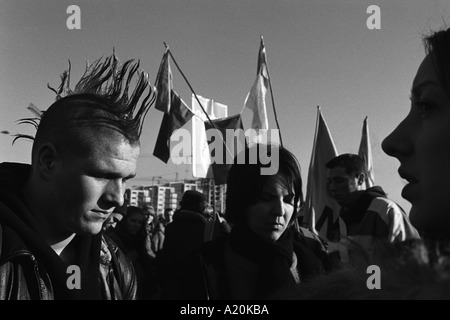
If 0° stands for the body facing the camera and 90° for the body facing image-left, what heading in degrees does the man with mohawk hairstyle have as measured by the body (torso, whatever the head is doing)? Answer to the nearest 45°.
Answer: approximately 315°

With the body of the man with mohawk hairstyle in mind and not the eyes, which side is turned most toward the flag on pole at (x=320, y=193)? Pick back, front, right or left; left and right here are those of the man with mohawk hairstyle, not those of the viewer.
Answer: left

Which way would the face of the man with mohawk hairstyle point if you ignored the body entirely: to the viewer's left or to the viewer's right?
to the viewer's right

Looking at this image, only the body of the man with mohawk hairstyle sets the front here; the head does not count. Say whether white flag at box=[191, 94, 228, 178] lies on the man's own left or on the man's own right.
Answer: on the man's own left

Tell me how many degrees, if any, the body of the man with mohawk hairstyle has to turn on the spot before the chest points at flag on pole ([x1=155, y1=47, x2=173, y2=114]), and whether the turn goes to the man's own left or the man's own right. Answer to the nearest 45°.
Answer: approximately 135° to the man's own left

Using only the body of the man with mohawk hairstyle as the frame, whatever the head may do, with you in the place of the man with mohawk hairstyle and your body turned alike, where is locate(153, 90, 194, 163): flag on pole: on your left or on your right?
on your left
